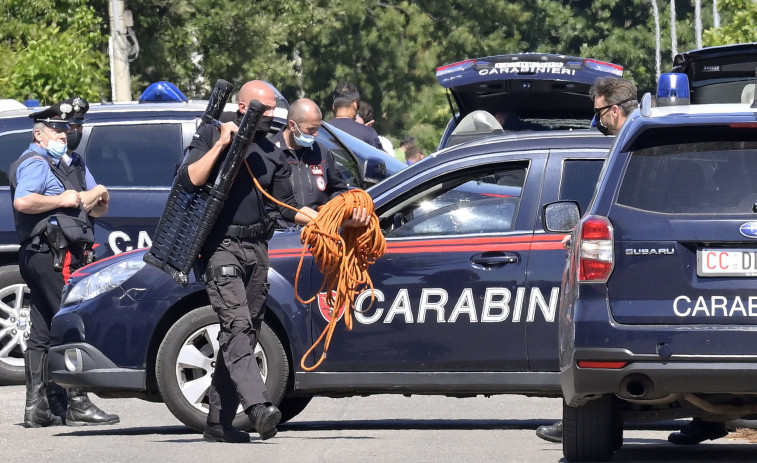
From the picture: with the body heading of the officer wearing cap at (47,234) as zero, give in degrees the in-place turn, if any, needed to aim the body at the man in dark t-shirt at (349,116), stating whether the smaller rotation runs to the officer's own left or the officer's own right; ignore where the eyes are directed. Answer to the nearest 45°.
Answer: approximately 90° to the officer's own left

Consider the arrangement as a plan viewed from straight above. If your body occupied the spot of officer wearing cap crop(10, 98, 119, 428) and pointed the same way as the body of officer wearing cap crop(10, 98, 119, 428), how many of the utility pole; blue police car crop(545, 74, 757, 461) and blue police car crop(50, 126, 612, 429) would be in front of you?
2

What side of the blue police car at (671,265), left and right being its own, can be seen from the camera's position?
back

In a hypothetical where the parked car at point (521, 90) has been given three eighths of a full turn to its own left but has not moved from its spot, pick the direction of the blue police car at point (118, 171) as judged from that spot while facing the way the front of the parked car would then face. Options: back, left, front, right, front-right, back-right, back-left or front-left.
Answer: front

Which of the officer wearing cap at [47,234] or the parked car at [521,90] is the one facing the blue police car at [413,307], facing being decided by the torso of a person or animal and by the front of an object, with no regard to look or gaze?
the officer wearing cap

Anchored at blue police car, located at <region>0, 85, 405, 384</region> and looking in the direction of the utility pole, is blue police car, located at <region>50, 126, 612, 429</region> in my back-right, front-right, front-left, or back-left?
back-right

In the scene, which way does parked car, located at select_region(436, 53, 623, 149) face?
away from the camera

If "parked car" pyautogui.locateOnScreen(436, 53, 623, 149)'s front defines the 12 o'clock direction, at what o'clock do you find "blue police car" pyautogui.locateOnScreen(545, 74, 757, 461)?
The blue police car is roughly at 6 o'clock from the parked car.

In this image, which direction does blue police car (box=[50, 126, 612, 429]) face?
to the viewer's left

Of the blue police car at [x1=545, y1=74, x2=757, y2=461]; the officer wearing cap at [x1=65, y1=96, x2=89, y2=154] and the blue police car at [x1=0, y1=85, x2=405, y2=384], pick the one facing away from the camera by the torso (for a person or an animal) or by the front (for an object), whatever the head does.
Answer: the blue police car at [x1=545, y1=74, x2=757, y2=461]
